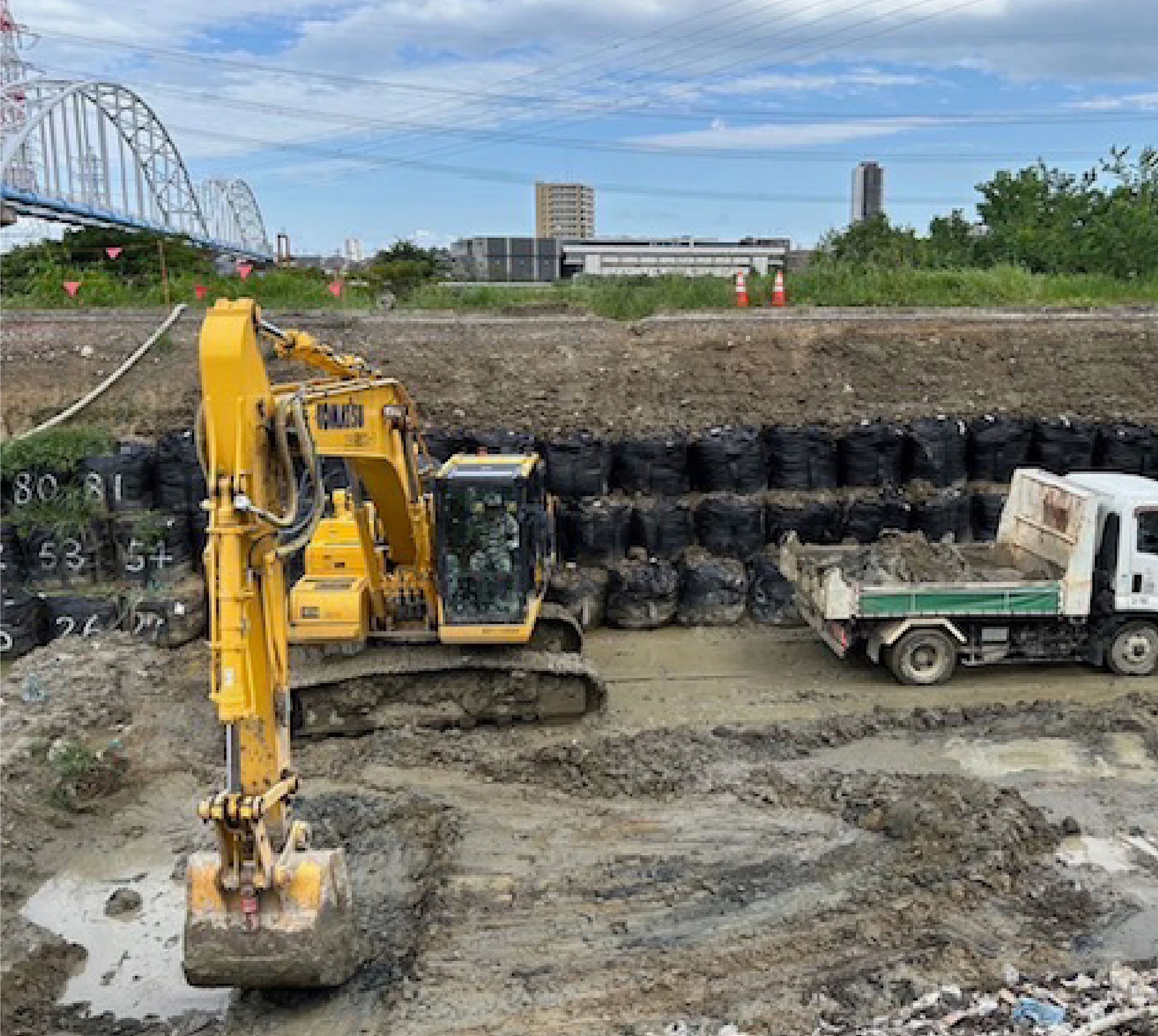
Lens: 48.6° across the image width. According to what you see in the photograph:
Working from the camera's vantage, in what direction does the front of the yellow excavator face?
facing the viewer and to the left of the viewer

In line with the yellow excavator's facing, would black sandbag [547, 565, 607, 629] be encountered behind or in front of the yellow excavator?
behind

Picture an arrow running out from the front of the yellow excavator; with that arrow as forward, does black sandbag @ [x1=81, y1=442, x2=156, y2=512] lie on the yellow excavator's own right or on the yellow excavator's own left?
on the yellow excavator's own right

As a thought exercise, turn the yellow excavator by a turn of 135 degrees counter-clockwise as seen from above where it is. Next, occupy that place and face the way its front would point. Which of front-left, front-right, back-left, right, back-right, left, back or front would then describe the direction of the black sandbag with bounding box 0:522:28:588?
back-left

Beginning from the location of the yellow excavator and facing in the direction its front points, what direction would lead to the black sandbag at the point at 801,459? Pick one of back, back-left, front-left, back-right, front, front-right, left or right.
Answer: back

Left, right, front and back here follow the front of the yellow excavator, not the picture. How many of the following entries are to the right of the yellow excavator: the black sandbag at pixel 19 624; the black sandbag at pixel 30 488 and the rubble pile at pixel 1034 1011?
2

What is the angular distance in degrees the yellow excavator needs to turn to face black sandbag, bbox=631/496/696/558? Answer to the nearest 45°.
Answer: approximately 180°

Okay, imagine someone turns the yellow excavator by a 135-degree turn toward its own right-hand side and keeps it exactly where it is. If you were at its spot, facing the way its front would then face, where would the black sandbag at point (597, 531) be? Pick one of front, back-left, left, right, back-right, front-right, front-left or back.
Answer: front-right

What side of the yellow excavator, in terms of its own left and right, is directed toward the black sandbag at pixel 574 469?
back

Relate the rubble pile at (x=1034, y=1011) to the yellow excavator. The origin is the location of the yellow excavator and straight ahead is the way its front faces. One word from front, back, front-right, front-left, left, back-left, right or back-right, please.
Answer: left

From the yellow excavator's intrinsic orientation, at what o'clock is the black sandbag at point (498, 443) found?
The black sandbag is roughly at 7 o'clock from the yellow excavator.

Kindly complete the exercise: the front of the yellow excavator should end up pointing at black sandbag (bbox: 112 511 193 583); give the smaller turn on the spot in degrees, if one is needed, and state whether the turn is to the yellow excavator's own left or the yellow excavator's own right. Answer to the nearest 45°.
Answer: approximately 90° to the yellow excavator's own right

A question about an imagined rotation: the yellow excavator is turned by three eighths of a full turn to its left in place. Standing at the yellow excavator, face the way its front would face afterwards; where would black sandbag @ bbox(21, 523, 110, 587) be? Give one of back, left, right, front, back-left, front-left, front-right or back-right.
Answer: back-left
